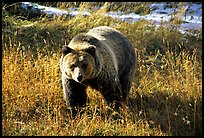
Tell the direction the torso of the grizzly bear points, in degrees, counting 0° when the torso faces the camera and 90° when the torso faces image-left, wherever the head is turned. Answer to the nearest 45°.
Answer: approximately 45°
